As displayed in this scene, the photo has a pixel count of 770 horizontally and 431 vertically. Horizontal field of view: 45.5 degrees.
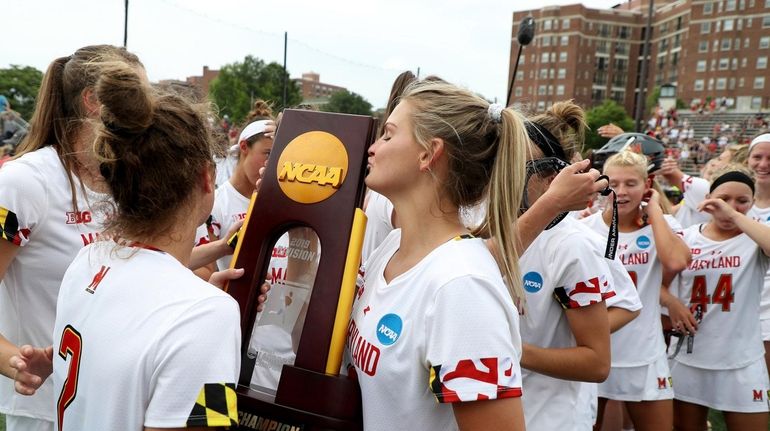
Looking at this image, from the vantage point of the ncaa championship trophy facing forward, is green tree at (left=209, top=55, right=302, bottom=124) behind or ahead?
behind

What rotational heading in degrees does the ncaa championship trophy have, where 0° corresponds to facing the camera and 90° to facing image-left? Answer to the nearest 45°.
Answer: approximately 0°

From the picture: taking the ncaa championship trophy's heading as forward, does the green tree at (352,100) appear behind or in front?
behind
